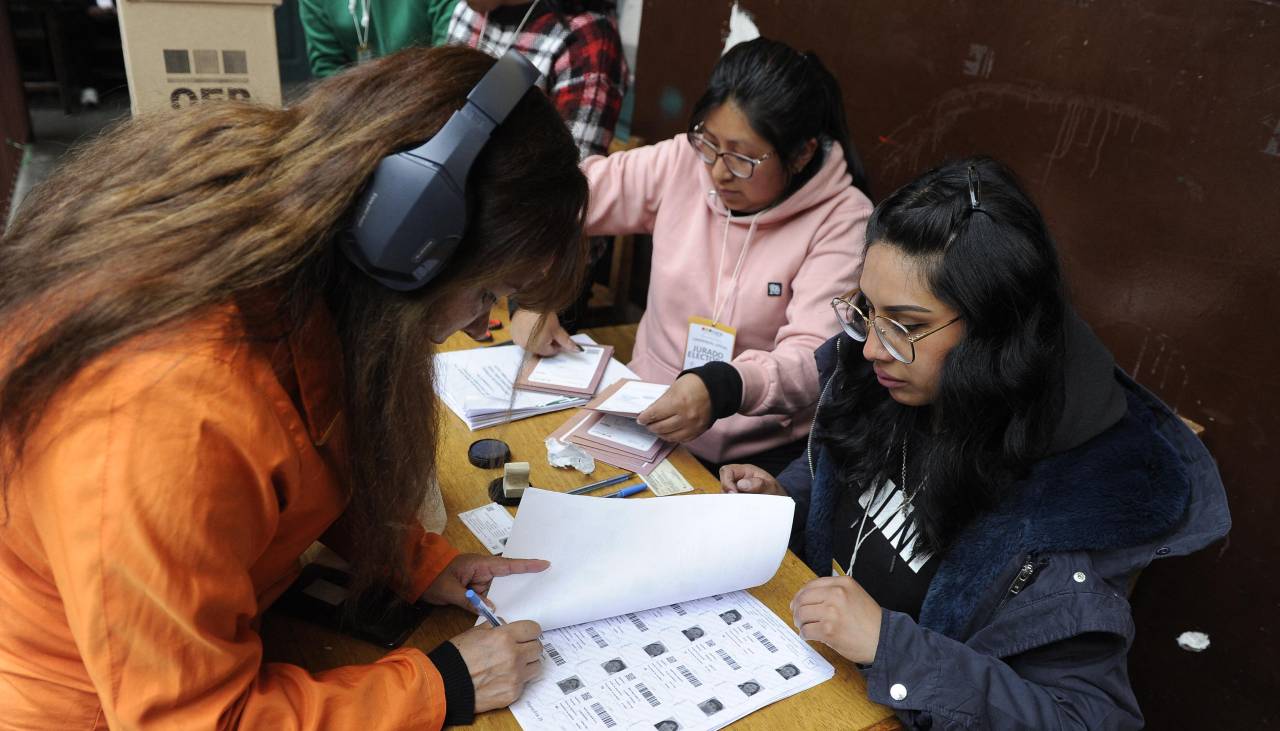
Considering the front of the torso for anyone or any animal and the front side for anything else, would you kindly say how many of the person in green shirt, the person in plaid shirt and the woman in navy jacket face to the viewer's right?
0

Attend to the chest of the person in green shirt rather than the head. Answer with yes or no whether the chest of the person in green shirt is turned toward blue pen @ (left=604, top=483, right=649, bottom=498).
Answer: yes

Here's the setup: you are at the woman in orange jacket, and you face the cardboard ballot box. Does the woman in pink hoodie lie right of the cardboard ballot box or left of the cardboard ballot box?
right

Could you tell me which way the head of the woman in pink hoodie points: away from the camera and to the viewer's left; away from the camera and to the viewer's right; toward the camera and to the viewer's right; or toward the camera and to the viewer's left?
toward the camera and to the viewer's left

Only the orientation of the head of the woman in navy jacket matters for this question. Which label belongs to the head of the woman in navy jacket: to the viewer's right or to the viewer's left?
to the viewer's left

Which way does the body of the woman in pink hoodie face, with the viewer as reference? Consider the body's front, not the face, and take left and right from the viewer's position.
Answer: facing the viewer and to the left of the viewer

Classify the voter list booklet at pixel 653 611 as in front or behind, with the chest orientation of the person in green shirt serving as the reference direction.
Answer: in front

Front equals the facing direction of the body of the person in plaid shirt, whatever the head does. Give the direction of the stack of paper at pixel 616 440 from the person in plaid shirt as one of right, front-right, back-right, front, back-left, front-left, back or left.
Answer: front-left

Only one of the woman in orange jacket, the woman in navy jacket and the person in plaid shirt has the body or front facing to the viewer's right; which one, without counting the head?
the woman in orange jacket

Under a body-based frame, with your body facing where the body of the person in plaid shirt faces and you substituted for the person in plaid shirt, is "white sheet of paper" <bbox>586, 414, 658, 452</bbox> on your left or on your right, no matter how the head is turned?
on your left

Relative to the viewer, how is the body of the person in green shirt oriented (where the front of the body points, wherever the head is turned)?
toward the camera

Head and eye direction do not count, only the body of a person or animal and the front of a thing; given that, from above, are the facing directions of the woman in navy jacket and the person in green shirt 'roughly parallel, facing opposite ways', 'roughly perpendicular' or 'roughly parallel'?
roughly perpendicular

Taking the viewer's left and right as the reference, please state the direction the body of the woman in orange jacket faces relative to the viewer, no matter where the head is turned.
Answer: facing to the right of the viewer

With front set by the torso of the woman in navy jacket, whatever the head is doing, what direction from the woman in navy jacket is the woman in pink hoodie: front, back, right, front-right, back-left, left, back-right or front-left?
right

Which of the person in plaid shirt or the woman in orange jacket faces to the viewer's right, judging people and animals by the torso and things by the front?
the woman in orange jacket

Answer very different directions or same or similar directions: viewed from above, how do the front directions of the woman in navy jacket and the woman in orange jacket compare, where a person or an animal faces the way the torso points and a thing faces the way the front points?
very different directions
